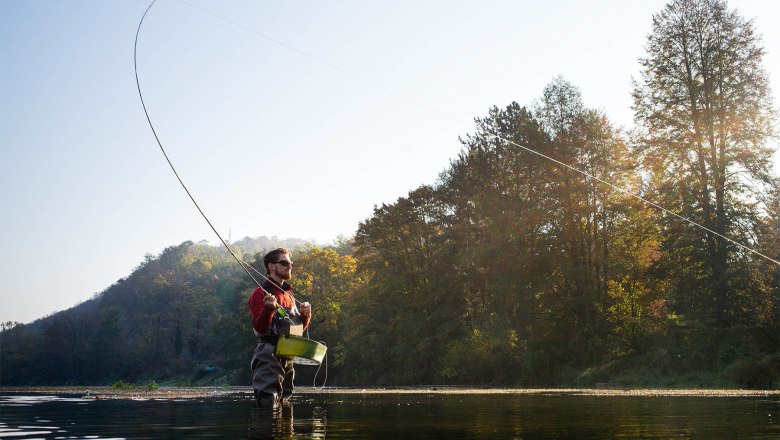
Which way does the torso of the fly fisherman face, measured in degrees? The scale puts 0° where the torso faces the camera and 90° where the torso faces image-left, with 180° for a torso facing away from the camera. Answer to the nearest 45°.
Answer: approximately 315°

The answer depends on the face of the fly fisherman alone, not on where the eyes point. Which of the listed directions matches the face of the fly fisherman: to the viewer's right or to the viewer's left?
to the viewer's right

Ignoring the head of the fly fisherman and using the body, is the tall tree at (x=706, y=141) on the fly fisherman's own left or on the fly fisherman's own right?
on the fly fisherman's own left
